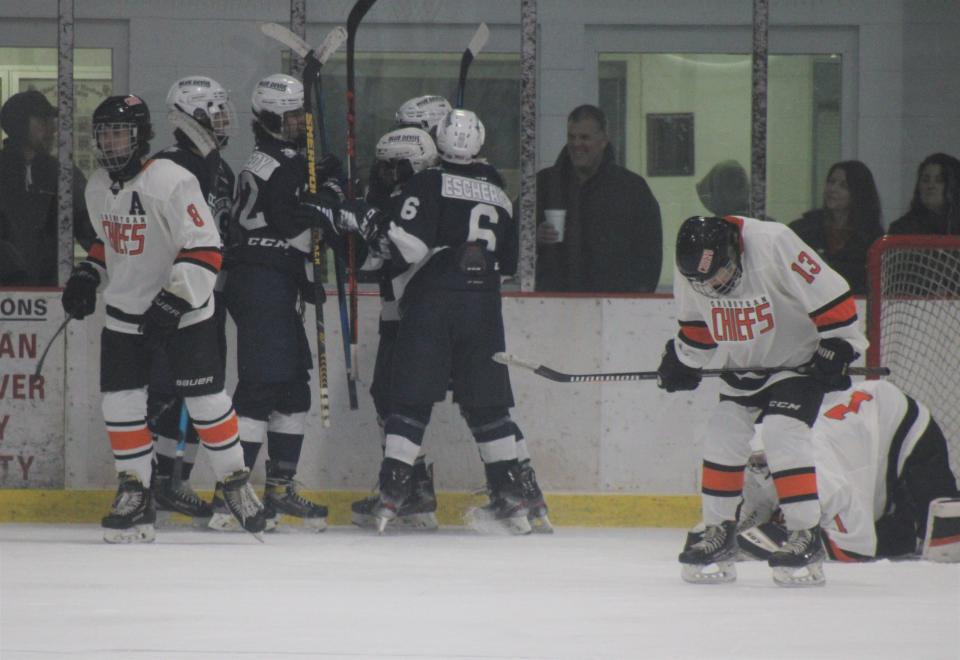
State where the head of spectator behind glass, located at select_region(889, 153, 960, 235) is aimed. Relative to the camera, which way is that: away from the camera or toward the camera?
toward the camera

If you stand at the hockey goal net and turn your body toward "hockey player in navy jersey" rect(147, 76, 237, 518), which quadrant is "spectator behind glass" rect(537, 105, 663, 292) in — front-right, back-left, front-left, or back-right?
front-right

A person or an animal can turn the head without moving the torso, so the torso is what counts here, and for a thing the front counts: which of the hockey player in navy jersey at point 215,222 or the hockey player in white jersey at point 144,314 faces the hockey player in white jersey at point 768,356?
the hockey player in navy jersey

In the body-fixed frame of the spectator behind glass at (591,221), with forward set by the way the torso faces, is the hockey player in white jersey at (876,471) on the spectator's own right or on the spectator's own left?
on the spectator's own left

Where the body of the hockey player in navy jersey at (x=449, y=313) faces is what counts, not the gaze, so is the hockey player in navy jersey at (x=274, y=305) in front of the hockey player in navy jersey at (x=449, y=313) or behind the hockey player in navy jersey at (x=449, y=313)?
in front

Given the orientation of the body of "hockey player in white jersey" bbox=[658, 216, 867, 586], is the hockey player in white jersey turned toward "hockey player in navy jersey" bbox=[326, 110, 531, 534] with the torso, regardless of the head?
no

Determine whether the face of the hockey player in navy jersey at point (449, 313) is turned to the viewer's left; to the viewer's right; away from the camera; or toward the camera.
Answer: away from the camera

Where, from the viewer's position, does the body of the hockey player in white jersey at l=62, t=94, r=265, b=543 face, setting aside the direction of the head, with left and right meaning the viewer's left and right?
facing the viewer and to the left of the viewer

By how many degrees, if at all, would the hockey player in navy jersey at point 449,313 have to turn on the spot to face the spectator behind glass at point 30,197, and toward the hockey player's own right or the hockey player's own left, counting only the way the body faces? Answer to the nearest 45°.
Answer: approximately 45° to the hockey player's own left

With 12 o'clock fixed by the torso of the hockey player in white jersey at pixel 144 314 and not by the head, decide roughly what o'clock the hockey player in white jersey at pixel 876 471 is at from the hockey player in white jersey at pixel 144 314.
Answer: the hockey player in white jersey at pixel 876 471 is roughly at 8 o'clock from the hockey player in white jersey at pixel 144 314.

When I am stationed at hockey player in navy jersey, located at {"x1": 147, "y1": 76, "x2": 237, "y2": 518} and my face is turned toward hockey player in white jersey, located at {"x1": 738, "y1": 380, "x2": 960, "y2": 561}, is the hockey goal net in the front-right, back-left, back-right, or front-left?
front-left

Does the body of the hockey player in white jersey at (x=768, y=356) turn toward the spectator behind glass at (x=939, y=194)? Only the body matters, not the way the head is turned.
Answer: no

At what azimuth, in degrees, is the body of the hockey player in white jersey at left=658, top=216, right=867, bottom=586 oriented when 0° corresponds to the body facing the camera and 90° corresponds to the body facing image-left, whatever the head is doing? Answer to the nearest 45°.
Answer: approximately 45°

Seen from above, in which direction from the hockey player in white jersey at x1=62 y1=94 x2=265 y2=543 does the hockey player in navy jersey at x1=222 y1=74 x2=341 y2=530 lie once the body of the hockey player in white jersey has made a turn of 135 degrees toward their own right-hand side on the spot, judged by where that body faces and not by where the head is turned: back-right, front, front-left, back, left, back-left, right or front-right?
front-right

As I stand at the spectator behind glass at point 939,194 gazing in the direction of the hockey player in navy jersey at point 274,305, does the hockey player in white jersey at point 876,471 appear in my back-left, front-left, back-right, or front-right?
front-left

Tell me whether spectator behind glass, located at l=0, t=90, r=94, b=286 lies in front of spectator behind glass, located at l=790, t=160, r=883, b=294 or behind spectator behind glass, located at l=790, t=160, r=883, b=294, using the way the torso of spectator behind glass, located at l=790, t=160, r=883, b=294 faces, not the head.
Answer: in front

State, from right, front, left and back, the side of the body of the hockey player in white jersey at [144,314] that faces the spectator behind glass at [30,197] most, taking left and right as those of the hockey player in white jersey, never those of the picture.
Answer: right
